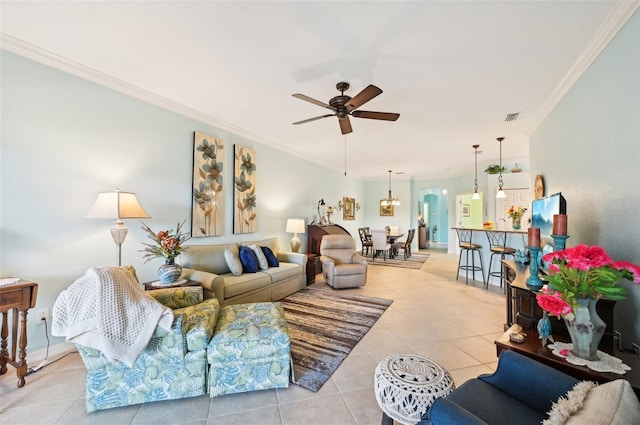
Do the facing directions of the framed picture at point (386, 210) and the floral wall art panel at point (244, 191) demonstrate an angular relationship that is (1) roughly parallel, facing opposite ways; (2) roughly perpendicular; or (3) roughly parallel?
roughly perpendicular

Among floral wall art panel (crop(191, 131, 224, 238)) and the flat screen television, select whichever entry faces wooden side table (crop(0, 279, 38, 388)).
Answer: the flat screen television

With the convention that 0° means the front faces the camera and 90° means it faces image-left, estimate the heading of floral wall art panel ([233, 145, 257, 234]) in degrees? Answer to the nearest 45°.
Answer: approximately 315°

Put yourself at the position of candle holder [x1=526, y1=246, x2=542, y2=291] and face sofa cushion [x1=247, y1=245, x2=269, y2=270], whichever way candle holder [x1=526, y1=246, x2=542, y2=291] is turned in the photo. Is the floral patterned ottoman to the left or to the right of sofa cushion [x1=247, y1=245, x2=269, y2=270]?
left

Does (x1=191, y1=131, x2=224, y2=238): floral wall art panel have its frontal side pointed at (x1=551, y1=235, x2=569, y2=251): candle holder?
yes

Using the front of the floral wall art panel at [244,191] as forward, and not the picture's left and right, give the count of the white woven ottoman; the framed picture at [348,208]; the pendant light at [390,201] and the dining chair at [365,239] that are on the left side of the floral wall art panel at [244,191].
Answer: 3

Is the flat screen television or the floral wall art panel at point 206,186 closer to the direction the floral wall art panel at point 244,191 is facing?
the flat screen television

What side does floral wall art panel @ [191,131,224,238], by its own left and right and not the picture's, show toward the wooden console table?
front

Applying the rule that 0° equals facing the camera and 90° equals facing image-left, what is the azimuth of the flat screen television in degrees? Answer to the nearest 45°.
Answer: approximately 45°

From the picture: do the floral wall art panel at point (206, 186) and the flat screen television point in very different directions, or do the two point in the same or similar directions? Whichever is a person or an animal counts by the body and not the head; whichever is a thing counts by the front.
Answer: very different directions

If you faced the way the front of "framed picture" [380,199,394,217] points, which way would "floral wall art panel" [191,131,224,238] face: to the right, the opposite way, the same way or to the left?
to the left

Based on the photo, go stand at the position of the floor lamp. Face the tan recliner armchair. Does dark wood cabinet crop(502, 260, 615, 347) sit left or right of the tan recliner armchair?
right

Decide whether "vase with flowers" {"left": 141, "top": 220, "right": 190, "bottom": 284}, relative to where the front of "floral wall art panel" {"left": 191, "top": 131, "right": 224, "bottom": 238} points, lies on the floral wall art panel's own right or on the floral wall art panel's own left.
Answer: on the floral wall art panel's own right

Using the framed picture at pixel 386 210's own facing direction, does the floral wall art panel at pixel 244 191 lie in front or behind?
in front
